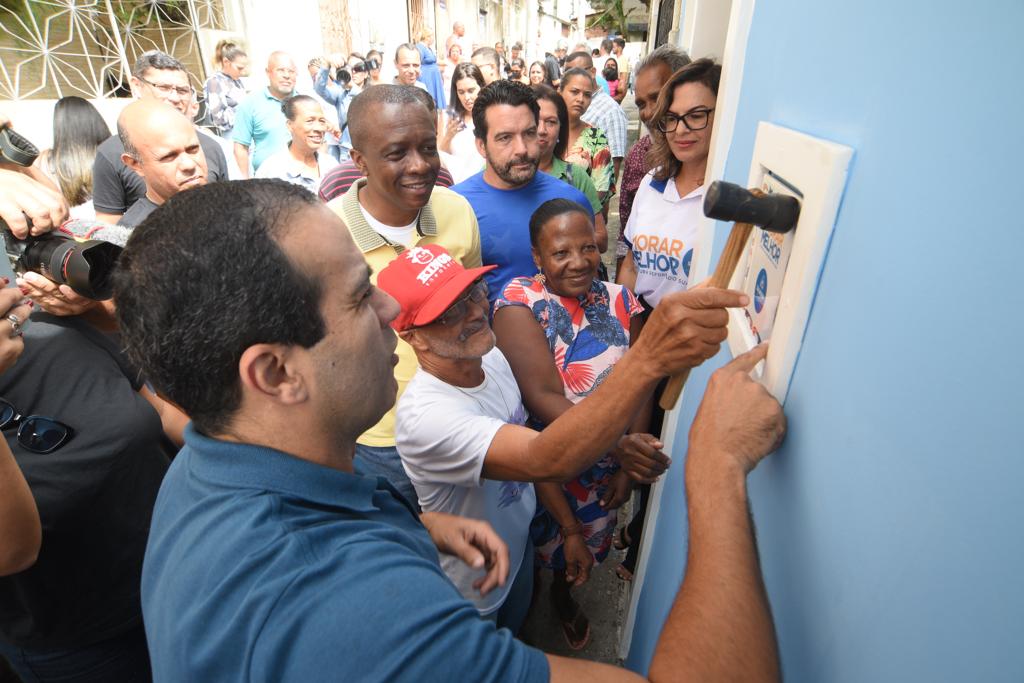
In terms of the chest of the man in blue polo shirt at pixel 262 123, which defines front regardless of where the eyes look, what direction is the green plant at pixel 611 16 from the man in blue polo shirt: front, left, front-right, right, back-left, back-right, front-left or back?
left

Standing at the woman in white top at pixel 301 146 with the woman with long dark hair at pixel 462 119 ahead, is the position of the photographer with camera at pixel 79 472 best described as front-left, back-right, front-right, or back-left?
back-right

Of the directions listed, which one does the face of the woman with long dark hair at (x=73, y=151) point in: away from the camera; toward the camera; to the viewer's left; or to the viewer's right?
away from the camera

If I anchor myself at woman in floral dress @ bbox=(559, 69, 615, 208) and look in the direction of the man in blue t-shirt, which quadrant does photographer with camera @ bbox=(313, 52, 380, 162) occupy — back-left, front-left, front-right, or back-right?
back-right

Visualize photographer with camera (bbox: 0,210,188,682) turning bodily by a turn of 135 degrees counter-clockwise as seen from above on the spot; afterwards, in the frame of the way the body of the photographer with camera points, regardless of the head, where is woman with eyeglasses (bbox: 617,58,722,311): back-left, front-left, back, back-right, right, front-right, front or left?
right

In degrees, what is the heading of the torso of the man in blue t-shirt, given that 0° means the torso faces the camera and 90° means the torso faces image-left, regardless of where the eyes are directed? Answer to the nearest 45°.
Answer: approximately 0°

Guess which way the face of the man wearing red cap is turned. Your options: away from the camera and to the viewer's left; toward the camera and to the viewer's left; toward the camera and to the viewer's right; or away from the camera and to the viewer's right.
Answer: toward the camera and to the viewer's right

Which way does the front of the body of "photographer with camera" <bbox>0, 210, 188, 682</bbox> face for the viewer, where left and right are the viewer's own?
facing the viewer and to the right of the viewer

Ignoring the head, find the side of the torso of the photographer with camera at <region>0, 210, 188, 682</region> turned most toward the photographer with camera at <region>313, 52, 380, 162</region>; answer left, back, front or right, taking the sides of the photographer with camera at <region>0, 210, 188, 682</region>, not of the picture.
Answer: left

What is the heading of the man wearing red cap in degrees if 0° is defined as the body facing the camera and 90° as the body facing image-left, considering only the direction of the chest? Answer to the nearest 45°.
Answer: approximately 315°

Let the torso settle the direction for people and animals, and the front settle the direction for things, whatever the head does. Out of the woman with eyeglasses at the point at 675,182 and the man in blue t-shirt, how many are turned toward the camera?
2

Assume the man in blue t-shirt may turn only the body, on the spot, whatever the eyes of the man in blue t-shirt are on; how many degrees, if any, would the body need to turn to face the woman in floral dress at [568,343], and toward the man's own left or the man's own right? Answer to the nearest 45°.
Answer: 0° — they already face them

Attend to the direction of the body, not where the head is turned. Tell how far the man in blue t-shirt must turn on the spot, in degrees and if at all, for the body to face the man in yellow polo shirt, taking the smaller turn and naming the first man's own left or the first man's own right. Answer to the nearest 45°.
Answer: approximately 45° to the first man's own right
